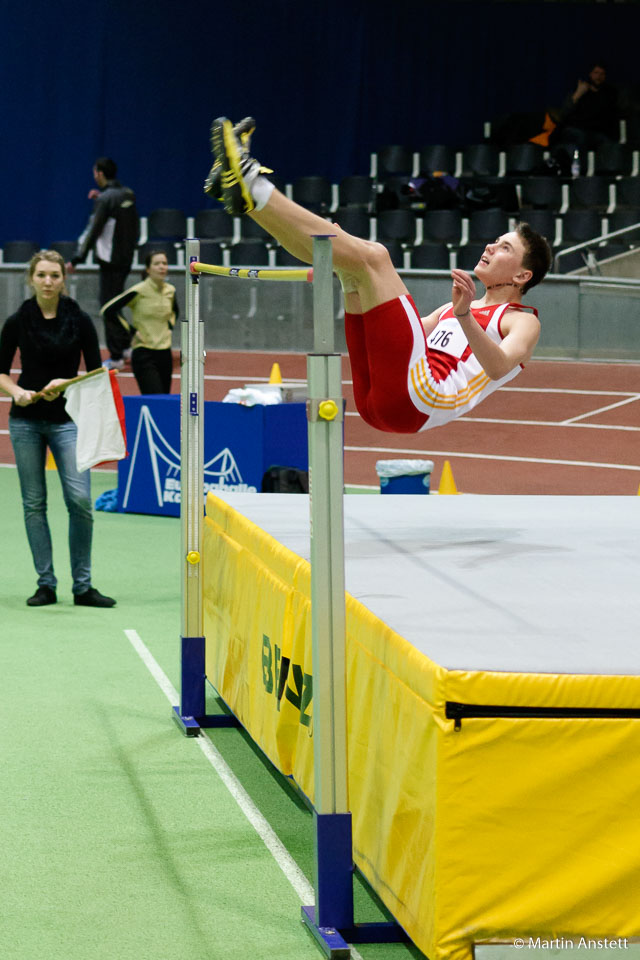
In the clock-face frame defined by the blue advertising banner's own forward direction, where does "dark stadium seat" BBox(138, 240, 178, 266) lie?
The dark stadium seat is roughly at 6 o'clock from the blue advertising banner.

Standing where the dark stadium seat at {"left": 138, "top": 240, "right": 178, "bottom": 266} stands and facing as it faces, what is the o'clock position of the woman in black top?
The woman in black top is roughly at 12 o'clock from the dark stadium seat.

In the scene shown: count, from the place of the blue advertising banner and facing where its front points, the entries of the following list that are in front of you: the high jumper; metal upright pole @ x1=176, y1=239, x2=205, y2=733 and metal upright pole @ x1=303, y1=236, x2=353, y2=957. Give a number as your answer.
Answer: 3

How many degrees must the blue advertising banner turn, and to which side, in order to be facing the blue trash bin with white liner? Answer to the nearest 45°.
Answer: approximately 45° to its left

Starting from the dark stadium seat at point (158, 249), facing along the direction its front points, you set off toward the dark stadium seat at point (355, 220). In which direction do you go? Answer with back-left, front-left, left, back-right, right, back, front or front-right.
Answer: left

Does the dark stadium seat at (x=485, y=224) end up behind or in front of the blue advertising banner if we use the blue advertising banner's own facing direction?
behind

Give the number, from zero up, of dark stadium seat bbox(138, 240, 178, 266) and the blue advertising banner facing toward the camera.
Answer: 2

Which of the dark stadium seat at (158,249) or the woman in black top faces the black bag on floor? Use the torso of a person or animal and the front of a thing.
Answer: the dark stadium seat

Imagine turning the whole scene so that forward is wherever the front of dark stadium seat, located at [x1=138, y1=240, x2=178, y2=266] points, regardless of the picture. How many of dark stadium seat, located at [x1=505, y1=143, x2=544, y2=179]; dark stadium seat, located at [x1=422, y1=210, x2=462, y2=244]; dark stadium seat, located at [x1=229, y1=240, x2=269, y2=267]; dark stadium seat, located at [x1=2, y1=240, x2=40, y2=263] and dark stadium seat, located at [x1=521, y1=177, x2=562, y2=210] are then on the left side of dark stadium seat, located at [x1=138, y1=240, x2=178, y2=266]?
4

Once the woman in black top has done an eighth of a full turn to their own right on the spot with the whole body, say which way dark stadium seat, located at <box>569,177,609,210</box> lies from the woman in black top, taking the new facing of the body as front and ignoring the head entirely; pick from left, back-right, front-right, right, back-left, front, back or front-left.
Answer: back

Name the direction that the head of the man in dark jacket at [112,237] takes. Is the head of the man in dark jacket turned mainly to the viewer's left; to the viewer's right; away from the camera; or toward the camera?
to the viewer's left

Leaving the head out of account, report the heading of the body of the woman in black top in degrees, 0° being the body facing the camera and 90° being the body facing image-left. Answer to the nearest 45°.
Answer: approximately 0°
